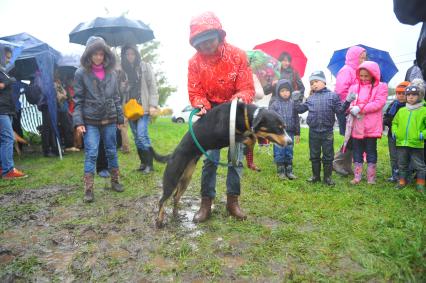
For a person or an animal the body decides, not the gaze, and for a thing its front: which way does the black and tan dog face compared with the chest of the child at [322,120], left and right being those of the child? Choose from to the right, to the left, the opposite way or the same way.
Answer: to the left

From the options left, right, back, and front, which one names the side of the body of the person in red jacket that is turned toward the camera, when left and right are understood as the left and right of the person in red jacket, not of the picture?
front

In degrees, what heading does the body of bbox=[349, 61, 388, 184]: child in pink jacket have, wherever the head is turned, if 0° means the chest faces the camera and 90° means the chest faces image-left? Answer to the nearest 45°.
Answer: approximately 45°

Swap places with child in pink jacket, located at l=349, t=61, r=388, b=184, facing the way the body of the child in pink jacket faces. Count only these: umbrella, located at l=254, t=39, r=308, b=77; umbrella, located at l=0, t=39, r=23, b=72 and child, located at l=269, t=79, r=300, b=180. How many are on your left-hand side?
0

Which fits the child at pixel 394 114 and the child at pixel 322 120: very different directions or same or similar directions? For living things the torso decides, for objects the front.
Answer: same or similar directions

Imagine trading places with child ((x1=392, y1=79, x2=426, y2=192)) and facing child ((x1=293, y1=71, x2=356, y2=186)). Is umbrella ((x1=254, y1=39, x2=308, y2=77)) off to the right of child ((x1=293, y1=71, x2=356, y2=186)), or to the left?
right

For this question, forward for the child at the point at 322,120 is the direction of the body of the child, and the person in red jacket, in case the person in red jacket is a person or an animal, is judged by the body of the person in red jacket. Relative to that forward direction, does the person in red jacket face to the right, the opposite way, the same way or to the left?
the same way

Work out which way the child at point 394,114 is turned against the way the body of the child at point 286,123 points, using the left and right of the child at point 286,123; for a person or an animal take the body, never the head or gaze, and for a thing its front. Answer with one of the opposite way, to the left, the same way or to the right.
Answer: the same way

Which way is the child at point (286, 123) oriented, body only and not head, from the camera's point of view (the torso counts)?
toward the camera

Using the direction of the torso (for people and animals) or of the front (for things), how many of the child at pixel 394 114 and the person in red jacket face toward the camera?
2

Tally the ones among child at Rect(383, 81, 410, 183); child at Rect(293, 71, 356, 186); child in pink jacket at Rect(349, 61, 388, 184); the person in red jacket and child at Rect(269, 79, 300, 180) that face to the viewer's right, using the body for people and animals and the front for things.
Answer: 0

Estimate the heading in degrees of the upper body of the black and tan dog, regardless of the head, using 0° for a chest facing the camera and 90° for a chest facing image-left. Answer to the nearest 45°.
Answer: approximately 270°

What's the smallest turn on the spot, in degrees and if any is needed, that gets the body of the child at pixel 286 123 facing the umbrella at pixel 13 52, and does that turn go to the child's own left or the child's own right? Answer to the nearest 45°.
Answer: approximately 90° to the child's own right

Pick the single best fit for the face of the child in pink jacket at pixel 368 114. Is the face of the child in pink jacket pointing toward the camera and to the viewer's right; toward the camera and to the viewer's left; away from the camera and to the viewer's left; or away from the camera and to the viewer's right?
toward the camera and to the viewer's left

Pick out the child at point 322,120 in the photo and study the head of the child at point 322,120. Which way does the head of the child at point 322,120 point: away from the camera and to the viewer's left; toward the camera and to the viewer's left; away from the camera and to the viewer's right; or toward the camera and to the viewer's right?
toward the camera and to the viewer's left

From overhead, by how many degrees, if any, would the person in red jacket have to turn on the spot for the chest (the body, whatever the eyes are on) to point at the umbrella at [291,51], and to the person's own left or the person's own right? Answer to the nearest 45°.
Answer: approximately 180°

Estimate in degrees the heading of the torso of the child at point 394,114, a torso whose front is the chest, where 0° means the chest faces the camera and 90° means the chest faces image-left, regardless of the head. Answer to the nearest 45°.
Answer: approximately 0°
